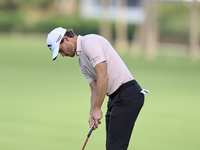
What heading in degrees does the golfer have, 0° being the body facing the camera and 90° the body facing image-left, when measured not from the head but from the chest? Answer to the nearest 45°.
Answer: approximately 90°

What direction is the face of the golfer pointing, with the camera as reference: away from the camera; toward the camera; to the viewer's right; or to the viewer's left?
to the viewer's left
